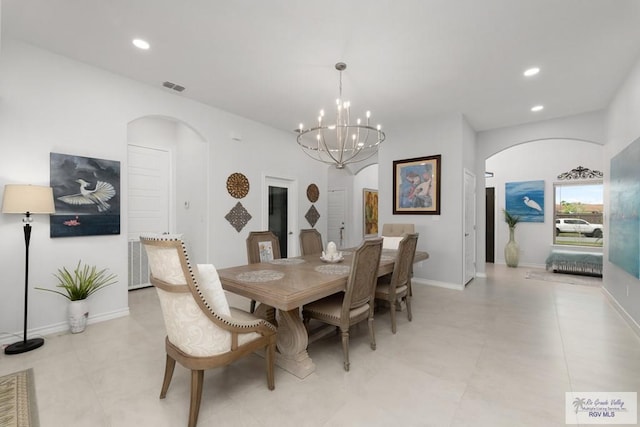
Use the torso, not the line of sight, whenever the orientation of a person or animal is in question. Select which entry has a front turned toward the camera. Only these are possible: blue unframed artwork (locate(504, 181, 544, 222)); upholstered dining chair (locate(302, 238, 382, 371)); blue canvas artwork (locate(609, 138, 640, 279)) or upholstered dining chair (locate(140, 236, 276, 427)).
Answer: blue unframed artwork (locate(504, 181, 544, 222))

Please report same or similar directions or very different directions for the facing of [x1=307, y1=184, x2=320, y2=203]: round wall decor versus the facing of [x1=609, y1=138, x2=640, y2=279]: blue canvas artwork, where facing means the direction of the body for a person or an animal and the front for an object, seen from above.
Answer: very different directions

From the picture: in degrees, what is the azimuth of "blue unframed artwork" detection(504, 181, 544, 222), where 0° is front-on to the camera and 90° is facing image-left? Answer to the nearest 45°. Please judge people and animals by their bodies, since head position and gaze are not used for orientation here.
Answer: approximately 0°

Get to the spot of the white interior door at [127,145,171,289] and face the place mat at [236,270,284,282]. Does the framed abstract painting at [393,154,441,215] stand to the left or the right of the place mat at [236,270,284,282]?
left

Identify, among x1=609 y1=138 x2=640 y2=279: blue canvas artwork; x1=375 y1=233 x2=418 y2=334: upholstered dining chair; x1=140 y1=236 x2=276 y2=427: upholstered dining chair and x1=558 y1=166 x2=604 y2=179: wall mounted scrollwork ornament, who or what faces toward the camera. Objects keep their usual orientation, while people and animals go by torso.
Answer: the wall mounted scrollwork ornament

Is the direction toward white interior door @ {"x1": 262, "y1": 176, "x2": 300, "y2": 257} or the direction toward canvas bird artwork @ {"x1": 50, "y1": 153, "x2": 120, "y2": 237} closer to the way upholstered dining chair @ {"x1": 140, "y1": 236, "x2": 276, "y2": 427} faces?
the white interior door

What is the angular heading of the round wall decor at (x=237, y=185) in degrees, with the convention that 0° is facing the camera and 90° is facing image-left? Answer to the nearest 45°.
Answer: approximately 315°

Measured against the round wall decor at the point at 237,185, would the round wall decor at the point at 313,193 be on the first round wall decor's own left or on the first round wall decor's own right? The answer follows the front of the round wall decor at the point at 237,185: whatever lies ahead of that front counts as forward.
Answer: on the first round wall decor's own left

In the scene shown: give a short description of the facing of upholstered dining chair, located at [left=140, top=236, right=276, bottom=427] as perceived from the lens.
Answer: facing away from the viewer and to the right of the viewer

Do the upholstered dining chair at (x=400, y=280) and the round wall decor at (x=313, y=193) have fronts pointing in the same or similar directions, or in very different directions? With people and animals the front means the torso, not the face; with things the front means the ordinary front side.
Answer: very different directions
